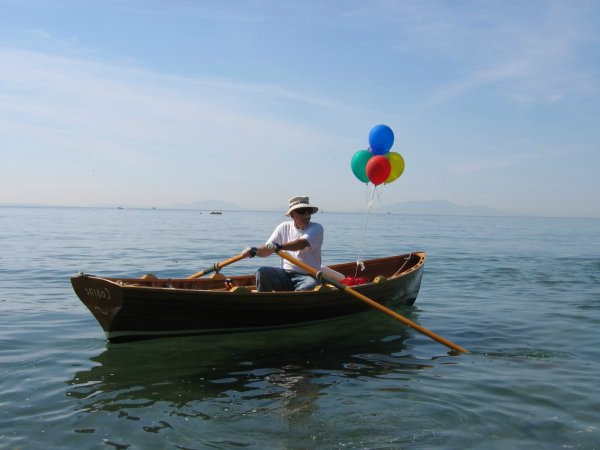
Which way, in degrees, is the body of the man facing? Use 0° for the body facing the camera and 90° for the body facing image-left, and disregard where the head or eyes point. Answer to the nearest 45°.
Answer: approximately 45°

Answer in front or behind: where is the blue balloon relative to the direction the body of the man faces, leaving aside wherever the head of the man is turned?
behind

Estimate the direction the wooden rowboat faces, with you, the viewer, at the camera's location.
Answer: facing away from the viewer and to the right of the viewer

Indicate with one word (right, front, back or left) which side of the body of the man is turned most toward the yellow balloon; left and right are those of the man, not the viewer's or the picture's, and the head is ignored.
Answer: back
